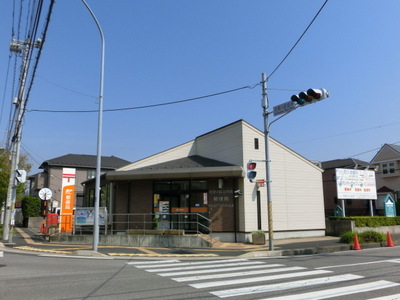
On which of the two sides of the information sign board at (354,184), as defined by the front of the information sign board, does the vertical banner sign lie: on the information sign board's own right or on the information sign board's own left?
on the information sign board's own right

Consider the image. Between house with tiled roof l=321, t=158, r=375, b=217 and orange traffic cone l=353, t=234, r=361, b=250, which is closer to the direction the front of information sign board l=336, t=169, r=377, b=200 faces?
the orange traffic cone

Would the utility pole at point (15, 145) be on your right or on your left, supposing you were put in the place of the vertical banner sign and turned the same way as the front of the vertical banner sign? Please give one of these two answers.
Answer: on your right

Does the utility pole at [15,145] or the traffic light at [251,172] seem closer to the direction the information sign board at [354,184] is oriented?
the traffic light

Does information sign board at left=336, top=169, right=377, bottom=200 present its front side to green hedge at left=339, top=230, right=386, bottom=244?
yes

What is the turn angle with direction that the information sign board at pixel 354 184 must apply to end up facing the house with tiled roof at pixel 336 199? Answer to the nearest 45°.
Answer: approximately 180°

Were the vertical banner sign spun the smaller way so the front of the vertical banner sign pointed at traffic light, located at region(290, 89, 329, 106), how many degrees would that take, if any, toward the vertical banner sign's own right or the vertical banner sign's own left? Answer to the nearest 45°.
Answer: approximately 45° to the vertical banner sign's own left

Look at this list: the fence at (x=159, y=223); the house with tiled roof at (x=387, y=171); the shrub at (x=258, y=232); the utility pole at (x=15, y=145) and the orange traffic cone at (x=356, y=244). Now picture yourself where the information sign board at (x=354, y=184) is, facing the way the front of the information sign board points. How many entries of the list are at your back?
1

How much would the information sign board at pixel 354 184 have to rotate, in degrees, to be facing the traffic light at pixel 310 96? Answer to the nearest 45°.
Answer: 0° — it already faces it

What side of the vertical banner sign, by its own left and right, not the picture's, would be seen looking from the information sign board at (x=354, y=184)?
left

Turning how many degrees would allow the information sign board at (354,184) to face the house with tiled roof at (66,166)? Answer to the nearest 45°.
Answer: approximately 90° to its right

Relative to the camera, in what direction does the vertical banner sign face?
facing the viewer

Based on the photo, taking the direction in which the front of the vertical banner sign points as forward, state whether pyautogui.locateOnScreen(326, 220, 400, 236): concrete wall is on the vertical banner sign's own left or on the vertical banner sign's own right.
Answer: on the vertical banner sign's own left

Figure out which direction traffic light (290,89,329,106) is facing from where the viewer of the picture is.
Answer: facing the viewer and to the left of the viewer

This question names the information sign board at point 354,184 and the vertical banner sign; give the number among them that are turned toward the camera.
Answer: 2

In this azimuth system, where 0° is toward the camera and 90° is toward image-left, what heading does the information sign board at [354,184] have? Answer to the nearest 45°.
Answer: approximately 0°
